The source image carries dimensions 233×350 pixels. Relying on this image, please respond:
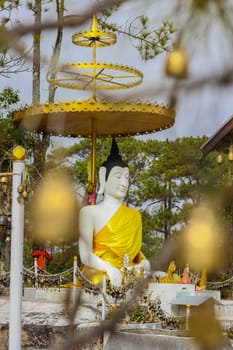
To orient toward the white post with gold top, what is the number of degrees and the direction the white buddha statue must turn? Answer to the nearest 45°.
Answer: approximately 45° to its right

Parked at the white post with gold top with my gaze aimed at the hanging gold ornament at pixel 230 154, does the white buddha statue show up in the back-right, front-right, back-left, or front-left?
front-left

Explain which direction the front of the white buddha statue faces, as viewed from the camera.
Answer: facing the viewer and to the right of the viewer

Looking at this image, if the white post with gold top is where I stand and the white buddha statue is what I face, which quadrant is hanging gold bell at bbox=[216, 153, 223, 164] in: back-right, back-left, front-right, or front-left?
front-right

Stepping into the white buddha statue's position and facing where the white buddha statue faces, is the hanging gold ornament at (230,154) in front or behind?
in front

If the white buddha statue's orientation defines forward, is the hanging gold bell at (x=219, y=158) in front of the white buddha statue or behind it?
in front
